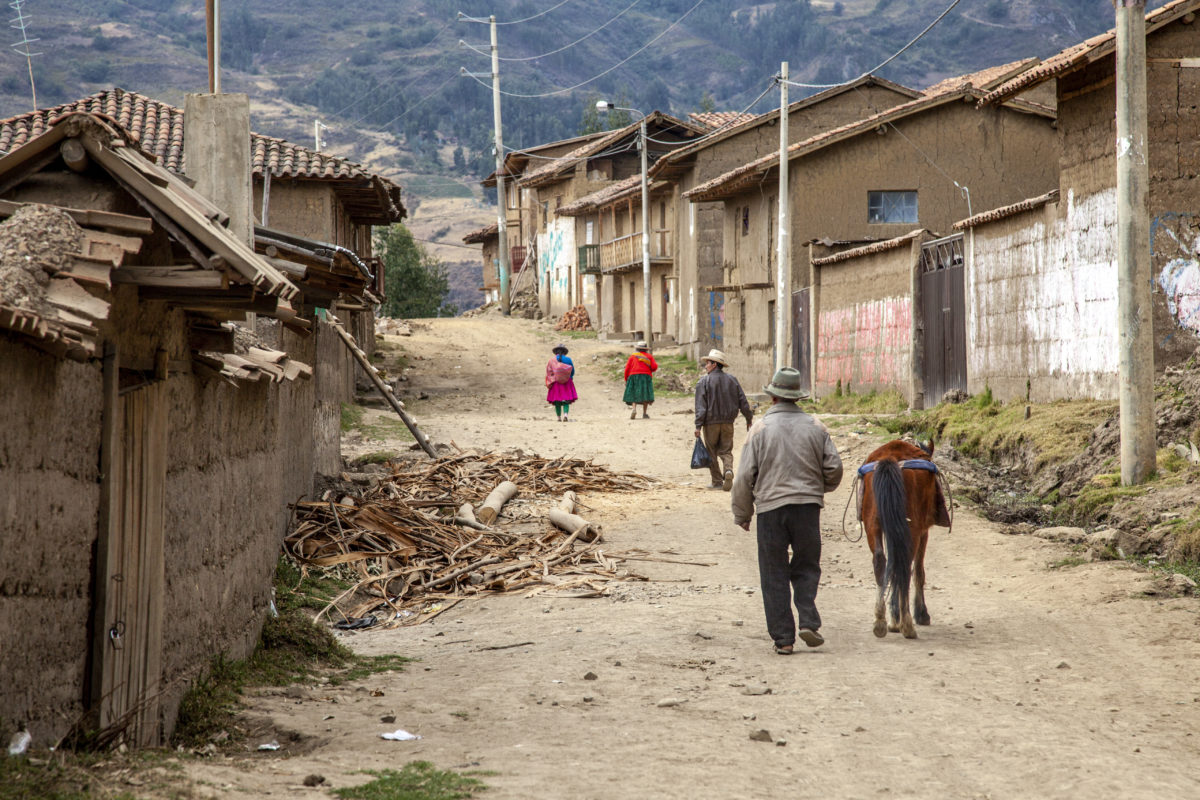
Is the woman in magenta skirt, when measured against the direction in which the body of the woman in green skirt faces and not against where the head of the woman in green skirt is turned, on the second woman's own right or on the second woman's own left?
on the second woman's own left

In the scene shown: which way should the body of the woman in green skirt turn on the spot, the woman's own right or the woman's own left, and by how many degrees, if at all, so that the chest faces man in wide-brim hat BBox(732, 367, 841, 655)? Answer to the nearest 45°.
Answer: approximately 180°

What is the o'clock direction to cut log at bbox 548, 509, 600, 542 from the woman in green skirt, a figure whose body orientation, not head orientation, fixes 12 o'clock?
The cut log is roughly at 6 o'clock from the woman in green skirt.

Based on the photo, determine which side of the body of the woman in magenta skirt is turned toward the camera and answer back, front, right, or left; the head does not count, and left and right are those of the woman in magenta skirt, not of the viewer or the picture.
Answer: back

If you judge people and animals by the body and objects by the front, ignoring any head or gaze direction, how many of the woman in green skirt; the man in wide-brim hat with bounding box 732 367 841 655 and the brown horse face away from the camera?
3

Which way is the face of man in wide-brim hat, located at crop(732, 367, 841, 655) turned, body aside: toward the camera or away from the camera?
away from the camera

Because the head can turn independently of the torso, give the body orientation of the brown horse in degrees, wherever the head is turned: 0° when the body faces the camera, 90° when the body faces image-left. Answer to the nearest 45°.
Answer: approximately 180°

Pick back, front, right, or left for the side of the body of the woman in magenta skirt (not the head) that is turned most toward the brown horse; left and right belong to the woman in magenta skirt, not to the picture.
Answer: back

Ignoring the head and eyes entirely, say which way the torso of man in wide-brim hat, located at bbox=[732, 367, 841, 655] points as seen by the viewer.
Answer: away from the camera

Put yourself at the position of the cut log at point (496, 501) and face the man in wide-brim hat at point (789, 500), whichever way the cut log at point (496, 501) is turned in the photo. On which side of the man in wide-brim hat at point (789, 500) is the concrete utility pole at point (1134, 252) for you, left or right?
left

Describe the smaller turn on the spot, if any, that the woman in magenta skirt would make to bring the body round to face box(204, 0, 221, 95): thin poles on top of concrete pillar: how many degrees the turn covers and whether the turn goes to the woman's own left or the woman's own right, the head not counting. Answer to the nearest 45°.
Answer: approximately 180°

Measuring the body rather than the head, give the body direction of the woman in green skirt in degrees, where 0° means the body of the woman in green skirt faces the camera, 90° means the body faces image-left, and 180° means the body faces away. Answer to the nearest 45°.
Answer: approximately 180°

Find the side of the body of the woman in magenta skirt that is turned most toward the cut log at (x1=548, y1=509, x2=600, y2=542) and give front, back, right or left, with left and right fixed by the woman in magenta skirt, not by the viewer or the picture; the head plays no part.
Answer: back

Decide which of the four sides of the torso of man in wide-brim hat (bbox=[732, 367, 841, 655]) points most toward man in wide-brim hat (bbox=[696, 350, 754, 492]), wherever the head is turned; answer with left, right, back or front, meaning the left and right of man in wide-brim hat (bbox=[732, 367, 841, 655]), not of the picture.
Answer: front
